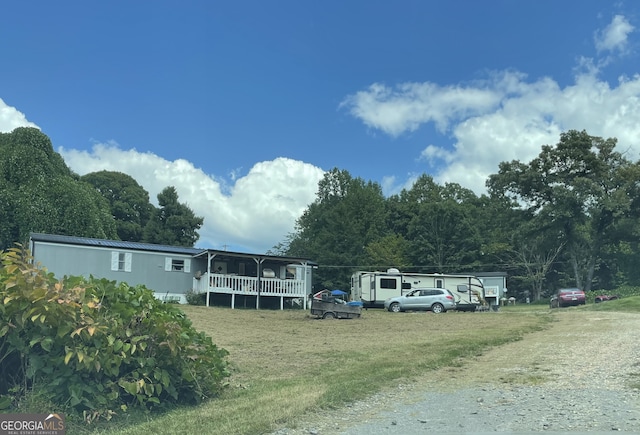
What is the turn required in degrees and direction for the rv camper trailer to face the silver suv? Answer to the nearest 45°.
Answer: approximately 90° to its right

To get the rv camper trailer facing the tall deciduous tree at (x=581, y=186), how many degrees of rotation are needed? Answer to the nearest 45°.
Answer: approximately 45° to its left

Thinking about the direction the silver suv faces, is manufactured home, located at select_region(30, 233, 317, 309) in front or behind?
in front

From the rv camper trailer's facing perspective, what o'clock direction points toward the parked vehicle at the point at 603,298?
The parked vehicle is roughly at 11 o'clock from the rv camper trailer.

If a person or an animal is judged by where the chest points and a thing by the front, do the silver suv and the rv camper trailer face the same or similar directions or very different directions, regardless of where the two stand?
very different directions

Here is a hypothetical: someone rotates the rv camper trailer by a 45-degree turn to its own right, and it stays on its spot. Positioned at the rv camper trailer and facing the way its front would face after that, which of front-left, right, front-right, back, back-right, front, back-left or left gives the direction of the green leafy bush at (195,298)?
right

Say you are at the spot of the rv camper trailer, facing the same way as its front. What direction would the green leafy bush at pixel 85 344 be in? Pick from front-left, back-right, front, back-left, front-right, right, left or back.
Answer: right

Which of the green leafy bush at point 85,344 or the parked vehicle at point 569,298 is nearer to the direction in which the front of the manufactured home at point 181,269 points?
the green leafy bush

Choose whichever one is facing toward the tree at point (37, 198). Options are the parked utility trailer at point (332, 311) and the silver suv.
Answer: the silver suv

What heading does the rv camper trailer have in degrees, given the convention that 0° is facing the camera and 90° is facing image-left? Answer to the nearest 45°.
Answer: approximately 270°

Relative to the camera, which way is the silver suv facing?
to the viewer's left
